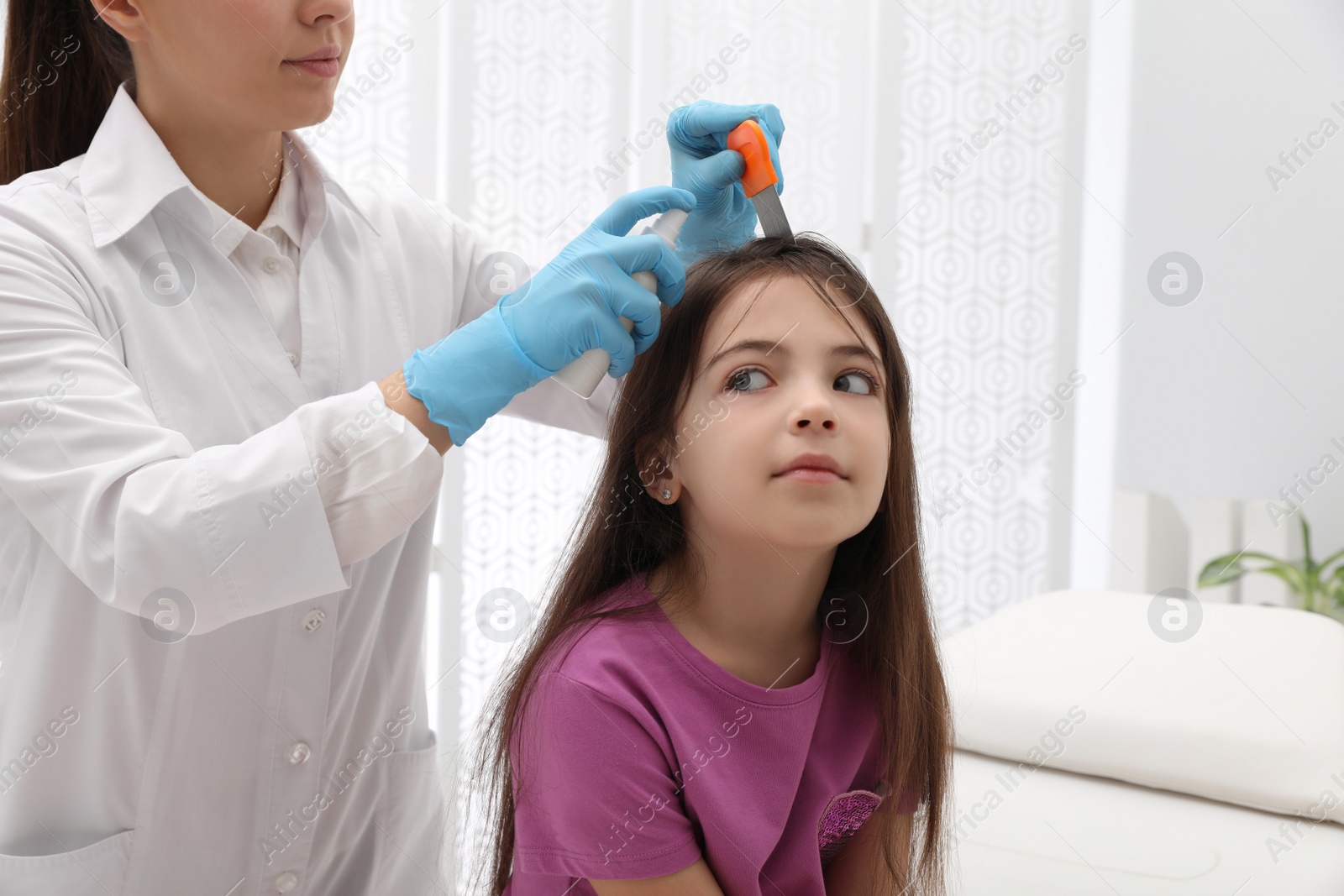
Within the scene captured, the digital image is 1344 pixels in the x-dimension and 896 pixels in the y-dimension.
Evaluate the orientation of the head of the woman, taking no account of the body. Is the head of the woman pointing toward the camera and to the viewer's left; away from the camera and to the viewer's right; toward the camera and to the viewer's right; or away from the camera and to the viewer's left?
toward the camera and to the viewer's right

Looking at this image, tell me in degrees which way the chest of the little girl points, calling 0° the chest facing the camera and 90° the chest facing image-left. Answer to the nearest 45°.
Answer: approximately 315°

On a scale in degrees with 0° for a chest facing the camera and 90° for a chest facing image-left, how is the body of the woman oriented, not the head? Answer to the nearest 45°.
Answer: approximately 315°

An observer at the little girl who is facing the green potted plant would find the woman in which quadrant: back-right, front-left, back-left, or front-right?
back-left
